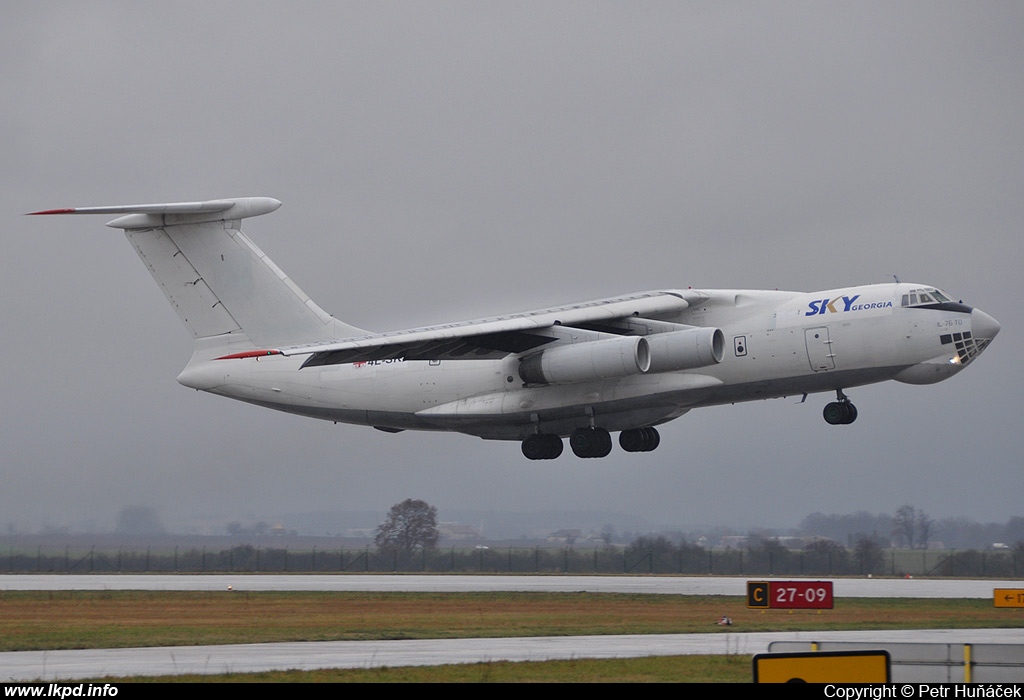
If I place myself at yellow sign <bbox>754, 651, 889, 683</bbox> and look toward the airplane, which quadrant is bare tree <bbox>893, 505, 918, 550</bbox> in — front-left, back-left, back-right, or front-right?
front-right

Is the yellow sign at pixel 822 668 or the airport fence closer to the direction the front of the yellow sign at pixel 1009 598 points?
the yellow sign

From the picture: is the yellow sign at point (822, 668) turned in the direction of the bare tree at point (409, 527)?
no

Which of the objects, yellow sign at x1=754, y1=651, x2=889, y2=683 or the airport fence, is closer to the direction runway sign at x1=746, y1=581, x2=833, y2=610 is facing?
the yellow sign

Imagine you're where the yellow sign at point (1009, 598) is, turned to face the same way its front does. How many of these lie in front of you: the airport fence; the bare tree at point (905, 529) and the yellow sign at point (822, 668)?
1

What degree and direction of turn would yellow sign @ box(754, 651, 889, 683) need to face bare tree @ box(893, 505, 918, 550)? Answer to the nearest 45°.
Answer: approximately 180°

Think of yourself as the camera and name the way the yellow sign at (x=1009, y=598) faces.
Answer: facing the viewer

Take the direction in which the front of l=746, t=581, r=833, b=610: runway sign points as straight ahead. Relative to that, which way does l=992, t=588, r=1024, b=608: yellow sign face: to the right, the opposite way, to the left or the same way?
the same way

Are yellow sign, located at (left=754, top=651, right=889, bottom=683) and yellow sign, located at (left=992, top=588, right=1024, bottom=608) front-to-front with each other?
no

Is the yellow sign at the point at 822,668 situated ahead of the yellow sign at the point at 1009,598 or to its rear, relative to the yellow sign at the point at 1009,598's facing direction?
ahead

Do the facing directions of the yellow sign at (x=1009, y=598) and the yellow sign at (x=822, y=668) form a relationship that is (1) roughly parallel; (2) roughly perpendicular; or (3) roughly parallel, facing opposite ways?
roughly parallel

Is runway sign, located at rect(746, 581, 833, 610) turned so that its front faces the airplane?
no

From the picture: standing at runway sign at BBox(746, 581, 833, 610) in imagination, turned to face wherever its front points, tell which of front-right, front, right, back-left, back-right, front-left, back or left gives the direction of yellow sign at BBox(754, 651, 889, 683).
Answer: front

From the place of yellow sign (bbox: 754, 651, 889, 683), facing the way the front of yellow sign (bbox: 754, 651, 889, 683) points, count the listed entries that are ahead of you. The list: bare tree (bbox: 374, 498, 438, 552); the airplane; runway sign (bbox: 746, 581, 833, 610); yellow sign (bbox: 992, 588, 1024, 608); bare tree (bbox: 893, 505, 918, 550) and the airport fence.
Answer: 0

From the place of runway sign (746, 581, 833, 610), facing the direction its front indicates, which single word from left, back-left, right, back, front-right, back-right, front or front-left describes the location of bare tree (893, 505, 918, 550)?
back

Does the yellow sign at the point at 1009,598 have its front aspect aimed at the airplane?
no

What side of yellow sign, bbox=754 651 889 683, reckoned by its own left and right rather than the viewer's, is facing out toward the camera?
front

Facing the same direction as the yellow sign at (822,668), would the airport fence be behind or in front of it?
behind

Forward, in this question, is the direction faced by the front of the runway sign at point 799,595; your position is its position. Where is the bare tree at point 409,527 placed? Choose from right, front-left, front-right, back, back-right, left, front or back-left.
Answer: back-right

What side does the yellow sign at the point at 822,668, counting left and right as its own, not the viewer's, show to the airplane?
back
